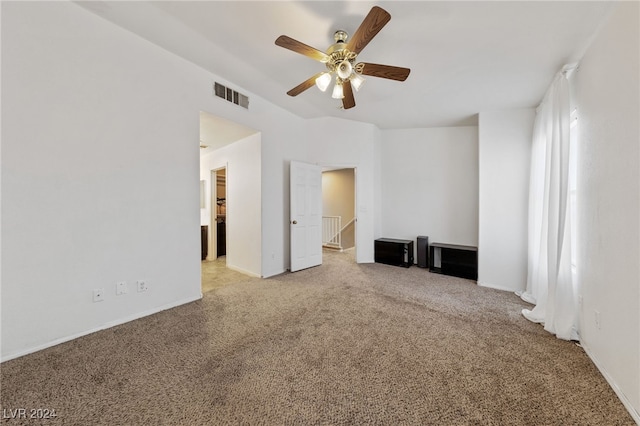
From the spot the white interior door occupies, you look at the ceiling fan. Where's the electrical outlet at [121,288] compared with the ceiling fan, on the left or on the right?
right

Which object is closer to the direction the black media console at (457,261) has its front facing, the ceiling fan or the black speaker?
the ceiling fan

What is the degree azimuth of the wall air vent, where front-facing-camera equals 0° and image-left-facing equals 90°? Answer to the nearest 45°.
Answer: approximately 315°

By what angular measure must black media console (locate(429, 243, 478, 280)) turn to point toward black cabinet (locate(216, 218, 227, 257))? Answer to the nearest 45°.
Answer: approximately 45° to its right

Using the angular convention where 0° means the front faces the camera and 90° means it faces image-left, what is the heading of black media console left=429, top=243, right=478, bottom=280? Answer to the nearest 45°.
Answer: approximately 45°

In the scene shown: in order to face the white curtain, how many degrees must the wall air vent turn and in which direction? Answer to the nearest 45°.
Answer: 0° — it already faces it

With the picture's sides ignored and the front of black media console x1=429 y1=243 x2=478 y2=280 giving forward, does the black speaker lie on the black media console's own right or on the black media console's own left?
on the black media console's own right

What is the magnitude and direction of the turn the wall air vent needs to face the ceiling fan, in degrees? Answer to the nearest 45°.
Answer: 0° — it already faces it
